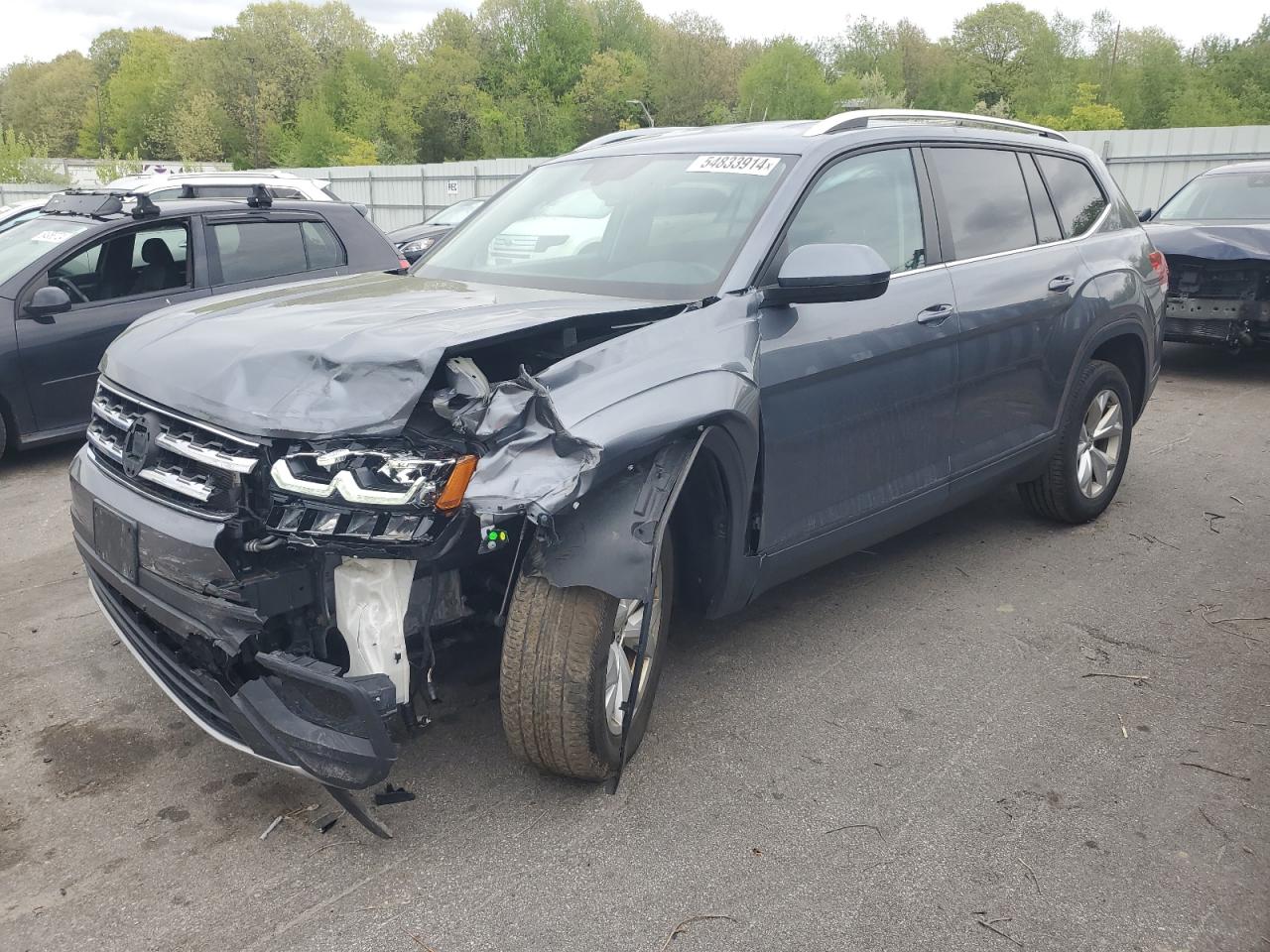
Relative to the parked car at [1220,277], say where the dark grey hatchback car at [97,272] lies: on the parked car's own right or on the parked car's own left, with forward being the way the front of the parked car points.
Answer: on the parked car's own right

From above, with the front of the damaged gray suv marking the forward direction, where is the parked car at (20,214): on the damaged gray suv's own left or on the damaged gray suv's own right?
on the damaged gray suv's own right

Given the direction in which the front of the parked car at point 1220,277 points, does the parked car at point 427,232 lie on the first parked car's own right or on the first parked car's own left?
on the first parked car's own right

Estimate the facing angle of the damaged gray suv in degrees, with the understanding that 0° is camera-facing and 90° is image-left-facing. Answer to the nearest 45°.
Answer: approximately 45°

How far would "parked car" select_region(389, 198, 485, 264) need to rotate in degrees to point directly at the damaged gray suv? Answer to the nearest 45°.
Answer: approximately 45° to its left

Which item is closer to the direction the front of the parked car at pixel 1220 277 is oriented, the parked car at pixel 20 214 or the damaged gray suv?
the damaged gray suv
